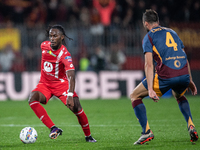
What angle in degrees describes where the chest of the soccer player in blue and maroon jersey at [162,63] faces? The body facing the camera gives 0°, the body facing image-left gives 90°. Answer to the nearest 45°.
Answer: approximately 135°

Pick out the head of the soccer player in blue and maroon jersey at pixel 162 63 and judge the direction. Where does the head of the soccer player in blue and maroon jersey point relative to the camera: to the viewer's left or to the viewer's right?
to the viewer's left

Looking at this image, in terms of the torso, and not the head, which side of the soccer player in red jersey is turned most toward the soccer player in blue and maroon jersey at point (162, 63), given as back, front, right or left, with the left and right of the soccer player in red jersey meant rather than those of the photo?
left

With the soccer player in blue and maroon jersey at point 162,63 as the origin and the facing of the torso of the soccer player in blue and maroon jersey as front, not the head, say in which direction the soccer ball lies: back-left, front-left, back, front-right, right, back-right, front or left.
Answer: front-left
